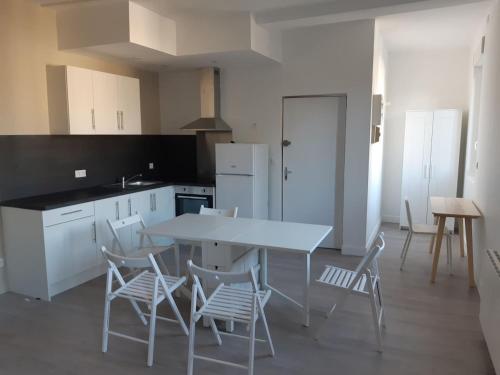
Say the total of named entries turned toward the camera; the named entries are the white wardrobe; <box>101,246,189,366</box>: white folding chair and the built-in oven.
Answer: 2

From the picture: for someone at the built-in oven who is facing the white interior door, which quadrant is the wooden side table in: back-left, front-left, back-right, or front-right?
front-right

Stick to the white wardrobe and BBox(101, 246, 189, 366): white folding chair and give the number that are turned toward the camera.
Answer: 1

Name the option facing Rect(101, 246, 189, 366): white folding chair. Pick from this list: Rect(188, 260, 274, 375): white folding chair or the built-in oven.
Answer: the built-in oven

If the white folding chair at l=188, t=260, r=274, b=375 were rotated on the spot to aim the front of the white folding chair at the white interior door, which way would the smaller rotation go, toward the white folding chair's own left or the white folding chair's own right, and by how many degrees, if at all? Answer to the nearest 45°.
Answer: approximately 45° to the white folding chair's own left

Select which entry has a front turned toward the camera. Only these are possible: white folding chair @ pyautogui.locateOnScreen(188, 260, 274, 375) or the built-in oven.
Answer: the built-in oven

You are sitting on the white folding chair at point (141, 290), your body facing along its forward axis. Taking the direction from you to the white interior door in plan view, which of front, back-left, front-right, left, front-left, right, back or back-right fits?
front

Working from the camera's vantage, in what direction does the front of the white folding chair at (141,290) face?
facing away from the viewer and to the right of the viewer

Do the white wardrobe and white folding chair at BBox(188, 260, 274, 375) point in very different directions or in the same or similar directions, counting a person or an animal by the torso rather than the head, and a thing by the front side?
very different directions

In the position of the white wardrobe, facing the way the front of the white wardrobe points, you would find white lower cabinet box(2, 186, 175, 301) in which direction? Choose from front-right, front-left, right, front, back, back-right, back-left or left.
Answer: front-right

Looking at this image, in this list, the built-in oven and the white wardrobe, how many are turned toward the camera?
2

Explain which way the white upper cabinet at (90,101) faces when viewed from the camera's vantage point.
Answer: facing the viewer and to the right of the viewer

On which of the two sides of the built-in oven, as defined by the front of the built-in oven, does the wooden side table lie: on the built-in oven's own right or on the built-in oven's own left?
on the built-in oven's own left

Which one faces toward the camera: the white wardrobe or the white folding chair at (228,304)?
the white wardrobe

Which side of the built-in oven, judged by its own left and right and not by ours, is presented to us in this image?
front

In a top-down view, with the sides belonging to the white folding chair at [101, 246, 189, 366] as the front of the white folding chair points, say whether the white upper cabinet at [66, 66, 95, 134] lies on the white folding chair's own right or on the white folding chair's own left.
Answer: on the white folding chair's own left

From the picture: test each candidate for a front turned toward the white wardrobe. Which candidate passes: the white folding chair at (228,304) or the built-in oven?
the white folding chair
